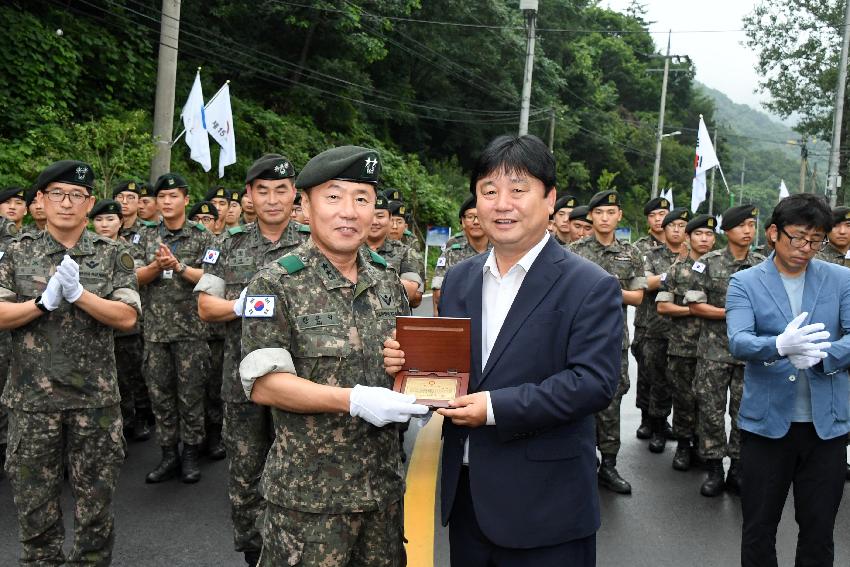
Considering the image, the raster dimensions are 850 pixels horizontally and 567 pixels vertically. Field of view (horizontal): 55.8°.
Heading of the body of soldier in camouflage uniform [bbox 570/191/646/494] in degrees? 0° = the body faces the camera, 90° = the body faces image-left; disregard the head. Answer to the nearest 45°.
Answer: approximately 0°

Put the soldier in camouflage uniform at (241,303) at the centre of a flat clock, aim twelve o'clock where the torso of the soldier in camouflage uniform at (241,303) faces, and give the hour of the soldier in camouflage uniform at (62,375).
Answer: the soldier in camouflage uniform at (62,375) is roughly at 2 o'clock from the soldier in camouflage uniform at (241,303).

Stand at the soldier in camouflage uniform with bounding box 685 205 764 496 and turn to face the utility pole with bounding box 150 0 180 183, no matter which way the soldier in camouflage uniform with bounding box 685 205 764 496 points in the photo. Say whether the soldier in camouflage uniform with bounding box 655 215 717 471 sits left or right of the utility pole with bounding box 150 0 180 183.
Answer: right

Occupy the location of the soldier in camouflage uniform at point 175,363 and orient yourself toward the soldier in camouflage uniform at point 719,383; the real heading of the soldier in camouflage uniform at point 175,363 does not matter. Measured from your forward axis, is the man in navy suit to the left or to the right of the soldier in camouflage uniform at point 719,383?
right

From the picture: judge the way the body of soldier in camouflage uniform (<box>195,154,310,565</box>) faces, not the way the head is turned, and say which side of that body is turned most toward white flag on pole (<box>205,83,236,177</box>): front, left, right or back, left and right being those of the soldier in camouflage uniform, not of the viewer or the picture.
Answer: back

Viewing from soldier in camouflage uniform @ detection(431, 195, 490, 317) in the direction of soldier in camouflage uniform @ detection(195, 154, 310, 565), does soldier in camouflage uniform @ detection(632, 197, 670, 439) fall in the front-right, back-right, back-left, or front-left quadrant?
back-left

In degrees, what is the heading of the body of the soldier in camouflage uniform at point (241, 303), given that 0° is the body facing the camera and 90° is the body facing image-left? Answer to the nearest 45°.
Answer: approximately 0°

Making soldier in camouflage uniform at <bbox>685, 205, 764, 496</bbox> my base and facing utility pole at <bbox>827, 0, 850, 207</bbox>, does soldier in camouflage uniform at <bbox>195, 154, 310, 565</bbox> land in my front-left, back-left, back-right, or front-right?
back-left

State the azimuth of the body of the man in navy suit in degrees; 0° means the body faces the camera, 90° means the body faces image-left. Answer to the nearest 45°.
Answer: approximately 45°

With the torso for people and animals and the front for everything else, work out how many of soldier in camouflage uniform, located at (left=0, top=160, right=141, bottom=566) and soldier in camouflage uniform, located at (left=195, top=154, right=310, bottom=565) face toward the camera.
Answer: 2

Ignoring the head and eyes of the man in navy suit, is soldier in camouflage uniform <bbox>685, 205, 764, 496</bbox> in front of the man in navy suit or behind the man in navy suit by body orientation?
behind
